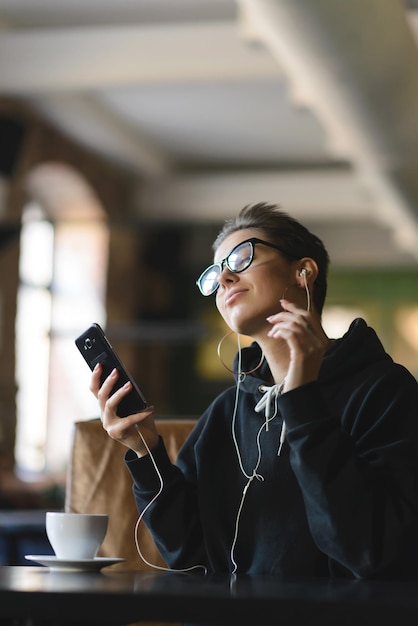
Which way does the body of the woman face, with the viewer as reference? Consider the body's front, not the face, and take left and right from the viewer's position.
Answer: facing the viewer and to the left of the viewer

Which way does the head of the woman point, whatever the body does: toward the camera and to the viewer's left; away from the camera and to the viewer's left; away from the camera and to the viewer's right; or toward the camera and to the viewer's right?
toward the camera and to the viewer's left
